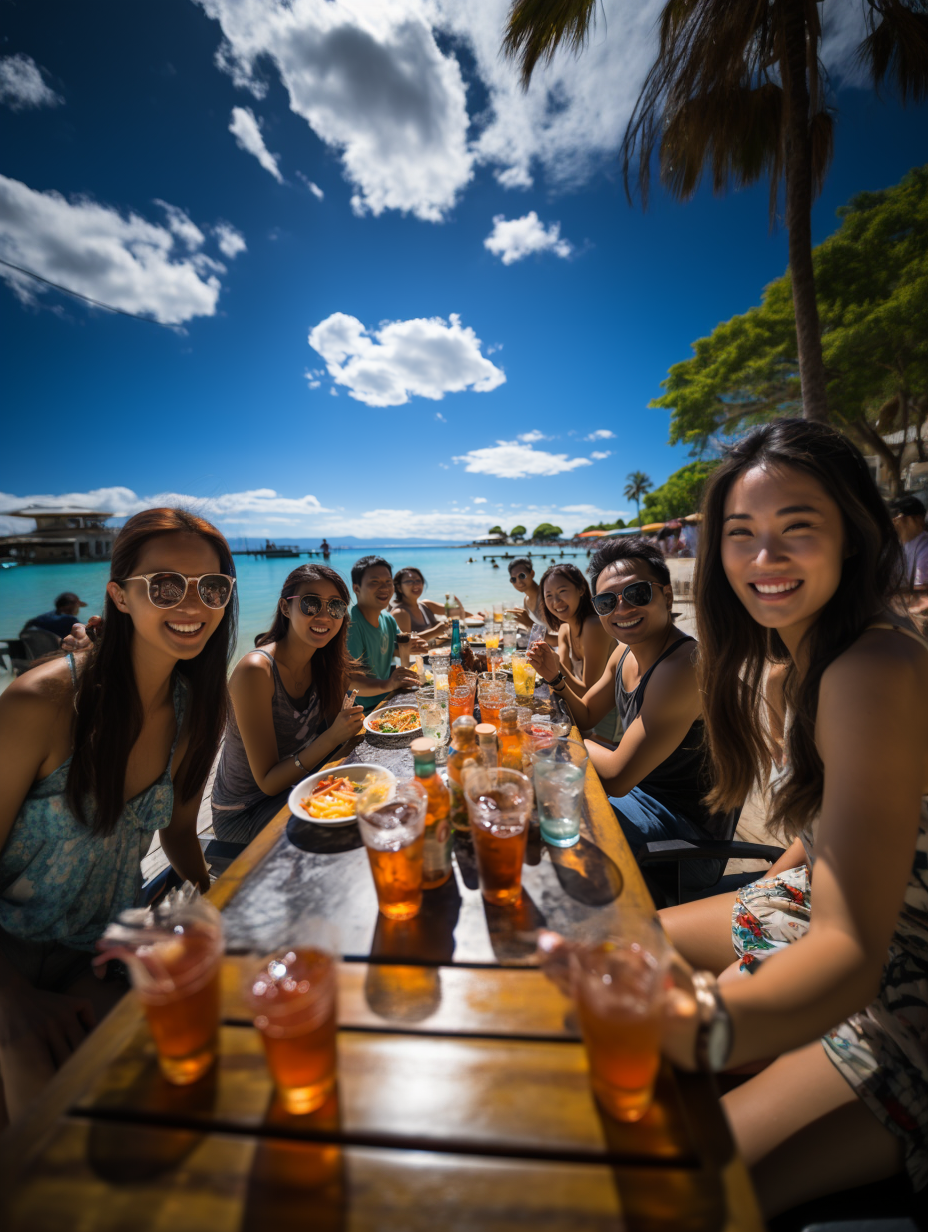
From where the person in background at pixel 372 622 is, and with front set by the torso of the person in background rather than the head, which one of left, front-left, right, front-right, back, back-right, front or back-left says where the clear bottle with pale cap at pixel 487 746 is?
front-right

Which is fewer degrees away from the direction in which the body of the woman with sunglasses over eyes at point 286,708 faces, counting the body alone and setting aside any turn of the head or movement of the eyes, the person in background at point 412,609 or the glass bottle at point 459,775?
the glass bottle

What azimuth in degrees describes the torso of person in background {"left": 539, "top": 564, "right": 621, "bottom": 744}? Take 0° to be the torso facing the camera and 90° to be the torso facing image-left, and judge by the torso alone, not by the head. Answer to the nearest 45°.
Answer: approximately 45°

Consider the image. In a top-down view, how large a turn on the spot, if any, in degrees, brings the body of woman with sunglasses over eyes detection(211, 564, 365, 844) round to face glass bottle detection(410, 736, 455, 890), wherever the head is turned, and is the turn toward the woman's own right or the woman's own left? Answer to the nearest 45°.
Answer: approximately 45° to the woman's own right

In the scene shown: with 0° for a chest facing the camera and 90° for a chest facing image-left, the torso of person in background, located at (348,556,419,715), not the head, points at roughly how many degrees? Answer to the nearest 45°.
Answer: approximately 315°

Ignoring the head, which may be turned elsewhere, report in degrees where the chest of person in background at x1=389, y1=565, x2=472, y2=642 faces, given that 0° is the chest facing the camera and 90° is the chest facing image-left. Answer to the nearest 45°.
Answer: approximately 315°

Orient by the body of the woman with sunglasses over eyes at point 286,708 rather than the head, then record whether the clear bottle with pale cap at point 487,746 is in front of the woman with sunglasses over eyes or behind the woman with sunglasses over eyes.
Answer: in front

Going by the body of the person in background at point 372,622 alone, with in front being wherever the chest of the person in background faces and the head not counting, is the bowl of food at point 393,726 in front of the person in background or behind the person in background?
in front
